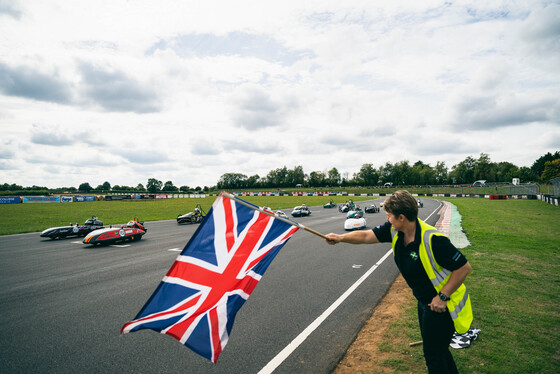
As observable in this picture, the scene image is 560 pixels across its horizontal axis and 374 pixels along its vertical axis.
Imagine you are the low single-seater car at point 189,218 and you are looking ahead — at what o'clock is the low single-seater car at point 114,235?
the low single-seater car at point 114,235 is roughly at 11 o'clock from the low single-seater car at point 189,218.

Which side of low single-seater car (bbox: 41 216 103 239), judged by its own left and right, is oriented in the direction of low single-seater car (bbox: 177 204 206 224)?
back

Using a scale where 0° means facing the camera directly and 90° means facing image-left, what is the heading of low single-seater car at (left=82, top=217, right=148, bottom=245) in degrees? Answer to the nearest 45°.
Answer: approximately 45°

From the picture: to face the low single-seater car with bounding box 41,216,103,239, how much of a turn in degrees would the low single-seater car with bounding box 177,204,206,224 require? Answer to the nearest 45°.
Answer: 0° — it already faces it

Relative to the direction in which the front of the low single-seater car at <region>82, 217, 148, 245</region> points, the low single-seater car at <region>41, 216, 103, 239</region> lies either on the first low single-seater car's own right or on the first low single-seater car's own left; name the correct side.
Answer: on the first low single-seater car's own right

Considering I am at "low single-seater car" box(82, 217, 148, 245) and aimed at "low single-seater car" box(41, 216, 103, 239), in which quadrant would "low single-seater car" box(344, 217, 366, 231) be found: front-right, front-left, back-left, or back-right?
back-right

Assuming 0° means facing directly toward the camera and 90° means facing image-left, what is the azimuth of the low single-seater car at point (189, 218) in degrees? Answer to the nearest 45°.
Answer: approximately 45°
